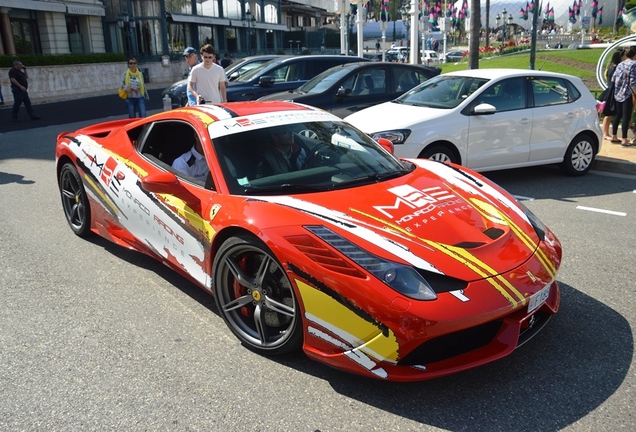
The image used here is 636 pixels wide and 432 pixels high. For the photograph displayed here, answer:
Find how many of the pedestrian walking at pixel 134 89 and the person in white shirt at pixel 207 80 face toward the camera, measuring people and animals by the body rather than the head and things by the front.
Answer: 2

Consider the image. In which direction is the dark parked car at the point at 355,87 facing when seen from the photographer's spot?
facing the viewer and to the left of the viewer

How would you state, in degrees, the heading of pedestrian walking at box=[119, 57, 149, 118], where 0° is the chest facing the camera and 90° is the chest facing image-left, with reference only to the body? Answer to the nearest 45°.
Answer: approximately 0°

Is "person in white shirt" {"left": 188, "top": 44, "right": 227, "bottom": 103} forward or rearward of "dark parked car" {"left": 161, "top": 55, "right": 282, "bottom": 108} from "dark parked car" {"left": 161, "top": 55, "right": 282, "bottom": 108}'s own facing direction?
forward

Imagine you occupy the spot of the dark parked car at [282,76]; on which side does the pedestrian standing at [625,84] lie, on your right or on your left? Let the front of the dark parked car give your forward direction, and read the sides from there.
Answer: on your left

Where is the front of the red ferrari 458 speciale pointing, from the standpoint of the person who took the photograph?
facing the viewer and to the right of the viewer

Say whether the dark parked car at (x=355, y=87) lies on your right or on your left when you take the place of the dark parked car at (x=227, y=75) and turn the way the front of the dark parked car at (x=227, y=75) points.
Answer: on your left

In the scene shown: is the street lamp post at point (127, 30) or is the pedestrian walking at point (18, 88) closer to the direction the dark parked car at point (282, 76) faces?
the pedestrian walking

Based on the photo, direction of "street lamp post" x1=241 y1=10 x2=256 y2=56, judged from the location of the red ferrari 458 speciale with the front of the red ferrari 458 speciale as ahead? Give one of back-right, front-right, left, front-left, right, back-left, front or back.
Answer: back-left

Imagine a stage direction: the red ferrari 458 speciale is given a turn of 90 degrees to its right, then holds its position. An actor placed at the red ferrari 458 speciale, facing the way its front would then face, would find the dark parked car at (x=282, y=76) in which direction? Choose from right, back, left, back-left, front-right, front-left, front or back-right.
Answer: back-right

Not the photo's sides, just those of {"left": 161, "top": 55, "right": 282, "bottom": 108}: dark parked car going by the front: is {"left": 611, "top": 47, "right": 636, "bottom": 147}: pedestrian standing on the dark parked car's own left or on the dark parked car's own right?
on the dark parked car's own left

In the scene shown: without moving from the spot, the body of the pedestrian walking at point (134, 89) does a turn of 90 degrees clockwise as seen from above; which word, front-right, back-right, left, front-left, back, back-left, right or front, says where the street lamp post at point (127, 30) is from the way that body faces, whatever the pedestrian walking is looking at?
right

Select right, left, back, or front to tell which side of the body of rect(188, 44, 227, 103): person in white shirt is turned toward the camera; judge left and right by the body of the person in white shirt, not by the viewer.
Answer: front

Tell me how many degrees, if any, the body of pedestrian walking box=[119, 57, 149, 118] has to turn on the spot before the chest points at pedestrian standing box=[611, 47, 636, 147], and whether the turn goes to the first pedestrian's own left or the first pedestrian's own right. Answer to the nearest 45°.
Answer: approximately 45° to the first pedestrian's own left

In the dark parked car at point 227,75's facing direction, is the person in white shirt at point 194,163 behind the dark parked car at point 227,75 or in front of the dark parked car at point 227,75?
in front
